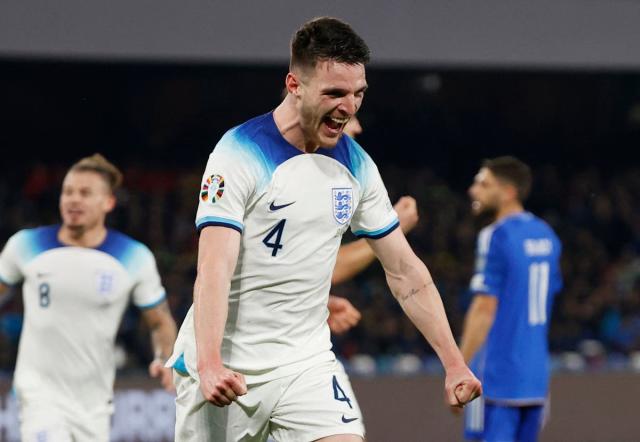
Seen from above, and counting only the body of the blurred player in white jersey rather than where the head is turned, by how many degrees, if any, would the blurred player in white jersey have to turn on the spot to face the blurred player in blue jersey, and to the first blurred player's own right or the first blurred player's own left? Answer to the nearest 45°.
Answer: approximately 90° to the first blurred player's own left

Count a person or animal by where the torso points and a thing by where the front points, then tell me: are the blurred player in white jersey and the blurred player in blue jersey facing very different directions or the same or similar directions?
very different directions

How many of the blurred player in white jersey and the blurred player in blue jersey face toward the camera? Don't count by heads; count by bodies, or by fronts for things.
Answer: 1

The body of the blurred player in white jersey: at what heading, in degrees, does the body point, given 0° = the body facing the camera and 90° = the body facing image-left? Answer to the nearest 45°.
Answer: approximately 0°

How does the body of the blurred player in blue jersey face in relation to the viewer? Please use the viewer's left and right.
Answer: facing away from the viewer and to the left of the viewer

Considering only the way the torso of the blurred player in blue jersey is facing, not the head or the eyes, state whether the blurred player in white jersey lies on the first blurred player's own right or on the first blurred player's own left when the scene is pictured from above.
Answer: on the first blurred player's own left

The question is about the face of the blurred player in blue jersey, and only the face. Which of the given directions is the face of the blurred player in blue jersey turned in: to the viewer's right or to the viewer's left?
to the viewer's left
